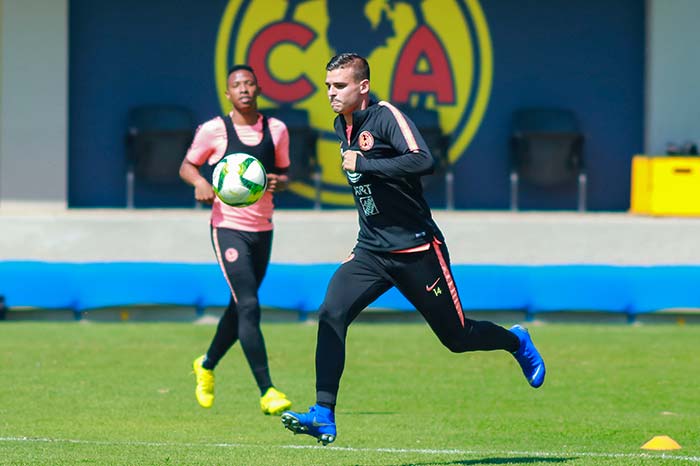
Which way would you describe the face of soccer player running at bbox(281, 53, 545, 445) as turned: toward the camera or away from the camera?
toward the camera

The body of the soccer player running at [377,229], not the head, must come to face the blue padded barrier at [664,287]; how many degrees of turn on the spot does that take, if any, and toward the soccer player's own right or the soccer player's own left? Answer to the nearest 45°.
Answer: approximately 135° to the soccer player's own right

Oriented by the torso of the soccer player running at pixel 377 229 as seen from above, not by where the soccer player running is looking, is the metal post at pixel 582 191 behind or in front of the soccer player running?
behind

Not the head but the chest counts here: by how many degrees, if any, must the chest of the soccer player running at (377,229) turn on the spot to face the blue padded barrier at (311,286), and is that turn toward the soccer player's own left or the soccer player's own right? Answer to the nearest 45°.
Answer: approximately 135° to the soccer player's own right

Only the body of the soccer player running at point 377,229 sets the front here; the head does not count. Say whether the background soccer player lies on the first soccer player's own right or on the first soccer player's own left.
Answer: on the first soccer player's own right

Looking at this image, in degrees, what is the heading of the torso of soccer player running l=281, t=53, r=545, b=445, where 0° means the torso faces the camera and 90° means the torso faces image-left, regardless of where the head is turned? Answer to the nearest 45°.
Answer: approximately 45°

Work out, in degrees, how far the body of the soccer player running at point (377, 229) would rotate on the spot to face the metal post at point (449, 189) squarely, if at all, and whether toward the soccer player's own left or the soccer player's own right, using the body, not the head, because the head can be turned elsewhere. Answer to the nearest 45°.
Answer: approximately 135° to the soccer player's own right

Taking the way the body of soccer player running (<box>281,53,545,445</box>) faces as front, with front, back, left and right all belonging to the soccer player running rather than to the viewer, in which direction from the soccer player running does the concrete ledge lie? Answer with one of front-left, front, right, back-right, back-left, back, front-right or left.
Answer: back-right
